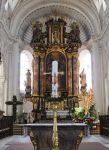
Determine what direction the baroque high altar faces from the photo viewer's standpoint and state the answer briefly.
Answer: facing the viewer

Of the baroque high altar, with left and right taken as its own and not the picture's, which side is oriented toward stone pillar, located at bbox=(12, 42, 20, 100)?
right

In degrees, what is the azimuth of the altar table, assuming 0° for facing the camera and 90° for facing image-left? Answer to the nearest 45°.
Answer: approximately 0°

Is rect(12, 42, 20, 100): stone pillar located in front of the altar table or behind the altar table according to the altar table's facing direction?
behind

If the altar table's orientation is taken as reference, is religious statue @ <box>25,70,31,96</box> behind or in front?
behind

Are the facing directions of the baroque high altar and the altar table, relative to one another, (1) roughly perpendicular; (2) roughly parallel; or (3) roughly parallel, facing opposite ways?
roughly parallel

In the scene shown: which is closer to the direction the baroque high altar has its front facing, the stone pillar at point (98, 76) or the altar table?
the altar table

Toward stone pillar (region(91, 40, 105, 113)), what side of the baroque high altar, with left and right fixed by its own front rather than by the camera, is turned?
left

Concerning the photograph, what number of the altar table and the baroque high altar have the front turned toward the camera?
2

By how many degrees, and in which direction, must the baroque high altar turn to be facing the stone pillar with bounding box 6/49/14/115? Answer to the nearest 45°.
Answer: approximately 90° to its right

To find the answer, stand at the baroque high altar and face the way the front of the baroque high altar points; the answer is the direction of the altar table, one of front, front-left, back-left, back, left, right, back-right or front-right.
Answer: front
